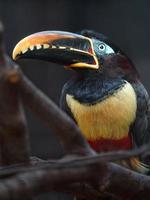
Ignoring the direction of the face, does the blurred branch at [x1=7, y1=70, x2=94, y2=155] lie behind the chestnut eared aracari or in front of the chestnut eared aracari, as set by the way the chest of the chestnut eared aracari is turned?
in front

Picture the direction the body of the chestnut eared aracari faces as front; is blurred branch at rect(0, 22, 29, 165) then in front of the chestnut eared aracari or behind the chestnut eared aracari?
in front

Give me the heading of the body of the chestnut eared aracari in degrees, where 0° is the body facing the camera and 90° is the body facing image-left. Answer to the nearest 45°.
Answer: approximately 45°
